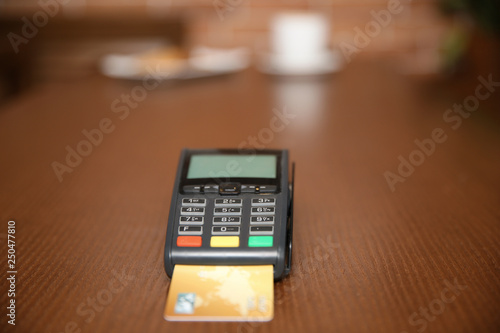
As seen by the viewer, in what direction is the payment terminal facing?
toward the camera

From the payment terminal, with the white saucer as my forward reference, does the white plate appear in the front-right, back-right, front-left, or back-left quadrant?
front-left
